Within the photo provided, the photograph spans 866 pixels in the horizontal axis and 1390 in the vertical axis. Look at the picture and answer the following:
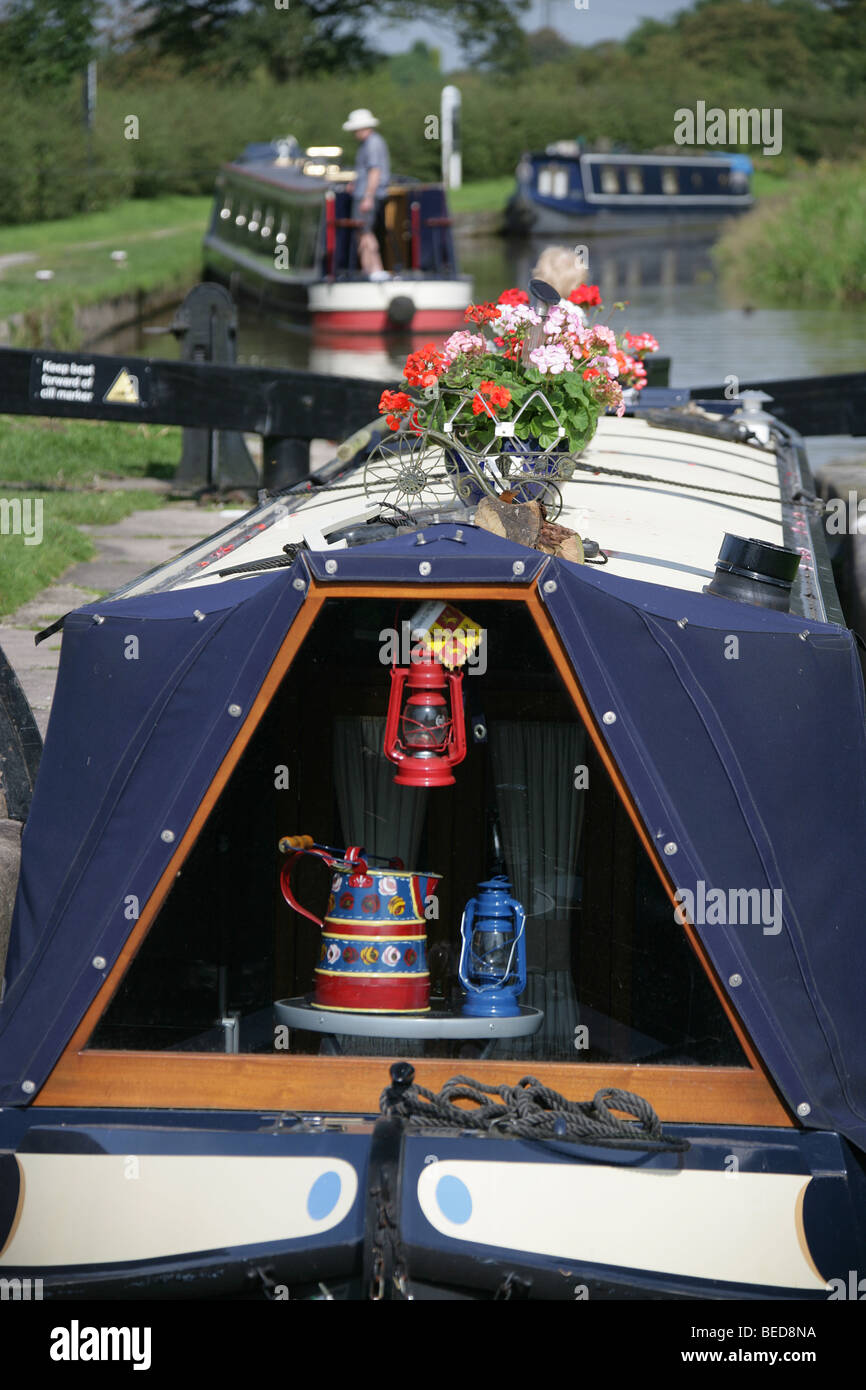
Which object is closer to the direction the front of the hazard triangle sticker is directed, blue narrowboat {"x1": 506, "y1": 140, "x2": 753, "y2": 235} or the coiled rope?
the coiled rope

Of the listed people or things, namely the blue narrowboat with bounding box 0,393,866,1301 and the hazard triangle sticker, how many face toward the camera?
2

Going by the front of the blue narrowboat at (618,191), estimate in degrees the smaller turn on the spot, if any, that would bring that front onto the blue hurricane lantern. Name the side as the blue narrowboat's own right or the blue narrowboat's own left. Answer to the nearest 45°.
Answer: approximately 45° to the blue narrowboat's own left

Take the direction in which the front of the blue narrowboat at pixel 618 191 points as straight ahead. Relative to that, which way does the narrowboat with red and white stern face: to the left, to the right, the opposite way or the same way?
to the right

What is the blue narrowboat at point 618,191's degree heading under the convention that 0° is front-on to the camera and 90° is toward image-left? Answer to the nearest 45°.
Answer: approximately 45°

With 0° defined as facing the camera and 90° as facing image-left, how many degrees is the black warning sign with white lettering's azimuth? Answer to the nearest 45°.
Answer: approximately 0°

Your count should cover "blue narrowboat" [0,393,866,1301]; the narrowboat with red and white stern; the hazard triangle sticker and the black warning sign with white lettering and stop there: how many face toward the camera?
3

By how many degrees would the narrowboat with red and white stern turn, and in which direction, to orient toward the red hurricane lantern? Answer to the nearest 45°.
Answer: approximately 135° to its left

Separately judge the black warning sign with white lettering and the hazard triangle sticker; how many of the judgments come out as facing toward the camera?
2

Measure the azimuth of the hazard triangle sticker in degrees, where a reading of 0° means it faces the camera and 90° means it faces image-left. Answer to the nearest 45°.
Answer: approximately 0°
